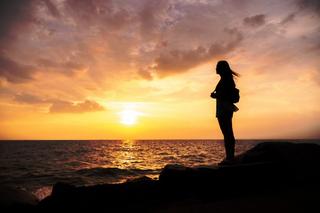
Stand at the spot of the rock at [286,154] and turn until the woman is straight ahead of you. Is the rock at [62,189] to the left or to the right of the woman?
left

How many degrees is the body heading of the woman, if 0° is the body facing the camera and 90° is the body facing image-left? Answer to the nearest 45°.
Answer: approximately 90°

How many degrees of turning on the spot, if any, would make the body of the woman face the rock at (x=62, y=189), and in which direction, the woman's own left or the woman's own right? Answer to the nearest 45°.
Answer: approximately 45° to the woman's own left

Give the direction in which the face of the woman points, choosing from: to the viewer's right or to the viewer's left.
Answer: to the viewer's left

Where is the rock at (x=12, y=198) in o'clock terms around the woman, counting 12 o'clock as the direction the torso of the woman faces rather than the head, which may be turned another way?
The rock is roughly at 11 o'clock from the woman.

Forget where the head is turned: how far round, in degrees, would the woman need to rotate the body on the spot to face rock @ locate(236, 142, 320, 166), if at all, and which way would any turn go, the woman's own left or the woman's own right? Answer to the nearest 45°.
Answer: approximately 180°
